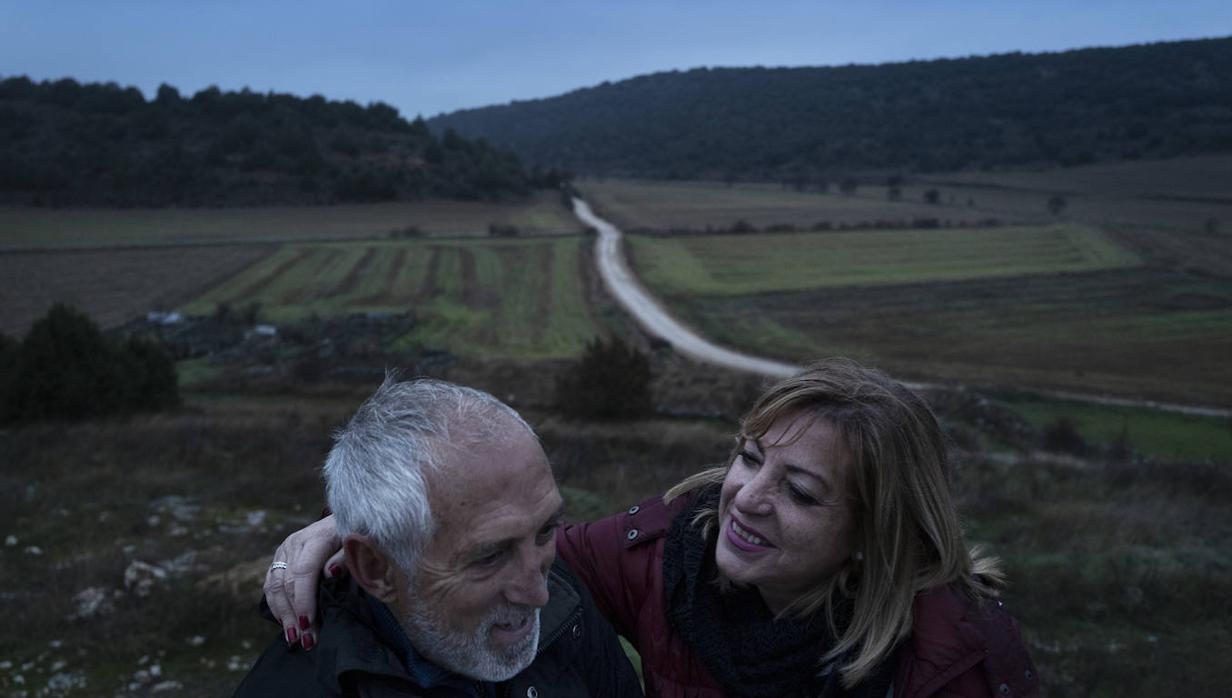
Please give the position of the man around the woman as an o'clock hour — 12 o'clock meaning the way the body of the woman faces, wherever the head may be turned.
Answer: The man is roughly at 1 o'clock from the woman.

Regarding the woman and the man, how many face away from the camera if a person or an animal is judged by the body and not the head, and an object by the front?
0

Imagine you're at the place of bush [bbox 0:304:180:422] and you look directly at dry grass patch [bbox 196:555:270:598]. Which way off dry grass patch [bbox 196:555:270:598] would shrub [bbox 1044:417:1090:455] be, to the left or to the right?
left

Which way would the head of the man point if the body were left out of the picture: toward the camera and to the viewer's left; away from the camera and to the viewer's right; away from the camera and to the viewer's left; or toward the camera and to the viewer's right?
toward the camera and to the viewer's right

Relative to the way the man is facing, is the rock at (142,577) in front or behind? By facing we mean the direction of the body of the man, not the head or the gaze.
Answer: behind

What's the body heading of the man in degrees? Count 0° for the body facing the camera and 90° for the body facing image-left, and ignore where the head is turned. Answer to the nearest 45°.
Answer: approximately 315°

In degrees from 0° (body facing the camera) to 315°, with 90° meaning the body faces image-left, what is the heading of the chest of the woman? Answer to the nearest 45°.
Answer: approximately 45°

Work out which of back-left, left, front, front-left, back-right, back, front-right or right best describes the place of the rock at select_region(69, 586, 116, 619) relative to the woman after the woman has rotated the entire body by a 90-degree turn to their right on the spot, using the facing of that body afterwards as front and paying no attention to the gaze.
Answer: front

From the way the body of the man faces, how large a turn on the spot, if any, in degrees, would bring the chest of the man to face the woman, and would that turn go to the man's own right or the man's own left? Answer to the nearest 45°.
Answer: approximately 45° to the man's own left

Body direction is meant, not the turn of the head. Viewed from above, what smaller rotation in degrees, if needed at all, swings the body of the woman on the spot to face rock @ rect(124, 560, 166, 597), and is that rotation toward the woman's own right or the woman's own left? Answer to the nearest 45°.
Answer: approximately 90° to the woman's own right

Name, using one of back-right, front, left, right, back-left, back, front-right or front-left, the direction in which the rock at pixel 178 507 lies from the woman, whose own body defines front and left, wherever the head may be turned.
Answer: right

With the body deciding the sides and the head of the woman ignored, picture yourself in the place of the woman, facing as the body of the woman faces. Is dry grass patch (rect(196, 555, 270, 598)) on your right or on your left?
on your right

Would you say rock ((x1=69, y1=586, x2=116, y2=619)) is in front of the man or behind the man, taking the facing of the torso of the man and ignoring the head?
behind
